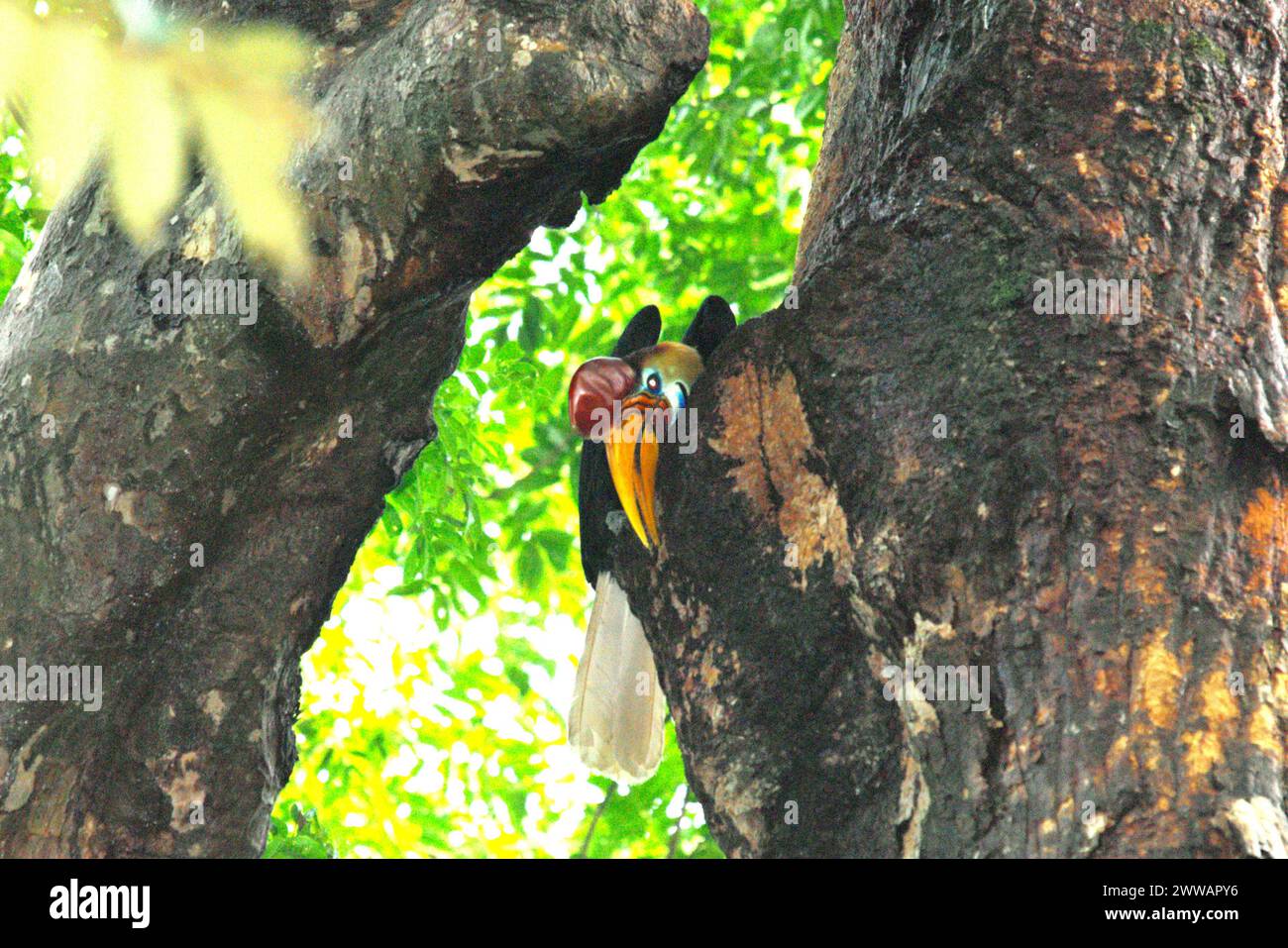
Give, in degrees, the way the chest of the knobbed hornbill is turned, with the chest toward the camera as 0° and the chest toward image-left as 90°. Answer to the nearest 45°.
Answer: approximately 0°

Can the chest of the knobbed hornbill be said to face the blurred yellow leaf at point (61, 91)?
yes

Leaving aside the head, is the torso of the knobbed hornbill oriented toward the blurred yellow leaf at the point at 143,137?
yes
